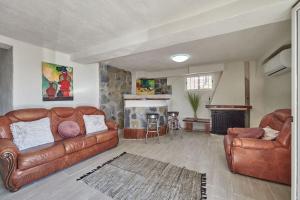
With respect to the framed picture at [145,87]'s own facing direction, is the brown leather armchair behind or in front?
in front

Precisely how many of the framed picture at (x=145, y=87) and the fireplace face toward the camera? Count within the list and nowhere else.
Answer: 2

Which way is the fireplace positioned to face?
toward the camera

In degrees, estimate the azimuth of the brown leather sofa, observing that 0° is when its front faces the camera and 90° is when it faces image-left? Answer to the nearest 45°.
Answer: approximately 315°

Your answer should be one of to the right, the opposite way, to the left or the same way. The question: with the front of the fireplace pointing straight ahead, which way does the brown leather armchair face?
to the right

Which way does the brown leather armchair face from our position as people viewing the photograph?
facing to the left of the viewer

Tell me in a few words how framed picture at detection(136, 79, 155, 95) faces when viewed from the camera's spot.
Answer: facing the viewer

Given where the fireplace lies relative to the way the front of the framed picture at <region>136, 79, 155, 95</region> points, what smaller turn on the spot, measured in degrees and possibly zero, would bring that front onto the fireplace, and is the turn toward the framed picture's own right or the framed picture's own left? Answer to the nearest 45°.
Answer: approximately 45° to the framed picture's own left

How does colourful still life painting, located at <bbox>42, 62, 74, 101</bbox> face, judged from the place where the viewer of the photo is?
facing the viewer and to the right of the viewer

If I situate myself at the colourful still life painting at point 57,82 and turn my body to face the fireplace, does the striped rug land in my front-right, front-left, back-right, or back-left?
front-right

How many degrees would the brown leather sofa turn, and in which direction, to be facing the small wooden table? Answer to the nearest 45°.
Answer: approximately 45° to its left

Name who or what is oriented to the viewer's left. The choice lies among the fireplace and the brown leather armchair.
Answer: the brown leather armchair

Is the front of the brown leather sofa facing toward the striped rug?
yes

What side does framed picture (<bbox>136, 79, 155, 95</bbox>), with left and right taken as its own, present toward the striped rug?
front

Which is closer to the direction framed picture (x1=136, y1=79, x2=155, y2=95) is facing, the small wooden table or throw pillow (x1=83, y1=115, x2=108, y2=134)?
the throw pillow
